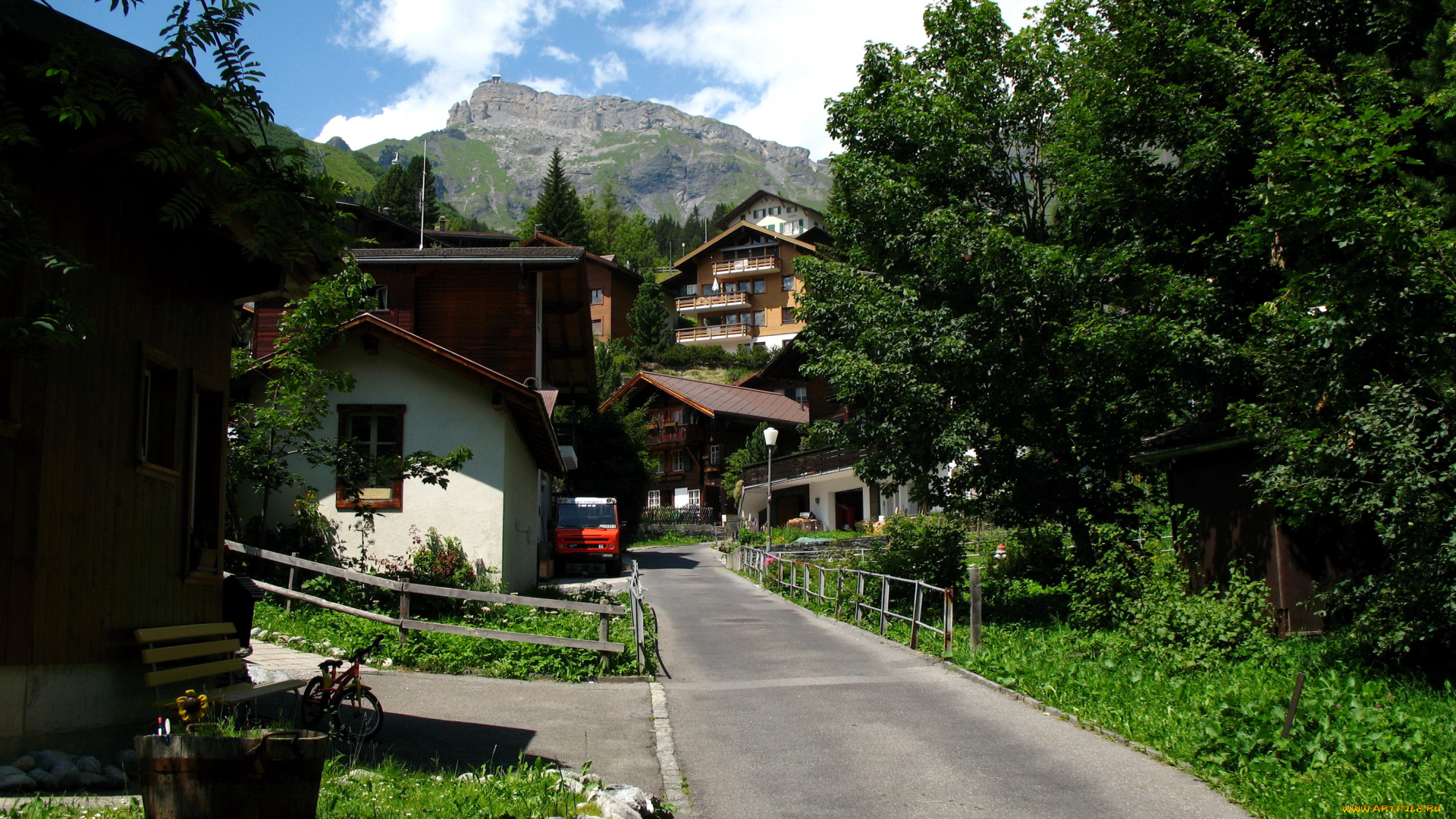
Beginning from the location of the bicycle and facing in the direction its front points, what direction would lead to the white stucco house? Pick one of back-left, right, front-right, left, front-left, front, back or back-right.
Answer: back-left

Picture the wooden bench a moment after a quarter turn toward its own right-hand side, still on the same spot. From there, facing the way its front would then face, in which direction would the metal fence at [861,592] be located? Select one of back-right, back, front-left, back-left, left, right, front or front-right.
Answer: back

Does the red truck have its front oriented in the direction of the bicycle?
yes

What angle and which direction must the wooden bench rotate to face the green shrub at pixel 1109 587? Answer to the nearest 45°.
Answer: approximately 45° to its left

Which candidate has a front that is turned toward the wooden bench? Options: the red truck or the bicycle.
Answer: the red truck

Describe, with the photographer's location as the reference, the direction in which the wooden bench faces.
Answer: facing the viewer and to the right of the viewer

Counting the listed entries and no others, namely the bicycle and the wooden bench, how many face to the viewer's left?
0

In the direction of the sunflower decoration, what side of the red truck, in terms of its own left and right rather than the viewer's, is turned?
front

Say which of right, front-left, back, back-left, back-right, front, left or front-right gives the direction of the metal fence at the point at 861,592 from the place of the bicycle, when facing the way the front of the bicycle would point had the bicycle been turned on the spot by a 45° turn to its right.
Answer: back-left

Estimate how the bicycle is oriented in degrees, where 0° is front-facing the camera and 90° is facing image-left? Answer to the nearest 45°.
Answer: approximately 315°

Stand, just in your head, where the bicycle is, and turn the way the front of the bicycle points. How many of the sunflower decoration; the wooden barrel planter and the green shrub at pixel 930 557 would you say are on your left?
1

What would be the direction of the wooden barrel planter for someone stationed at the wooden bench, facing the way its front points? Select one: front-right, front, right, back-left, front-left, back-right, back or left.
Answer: front-right
